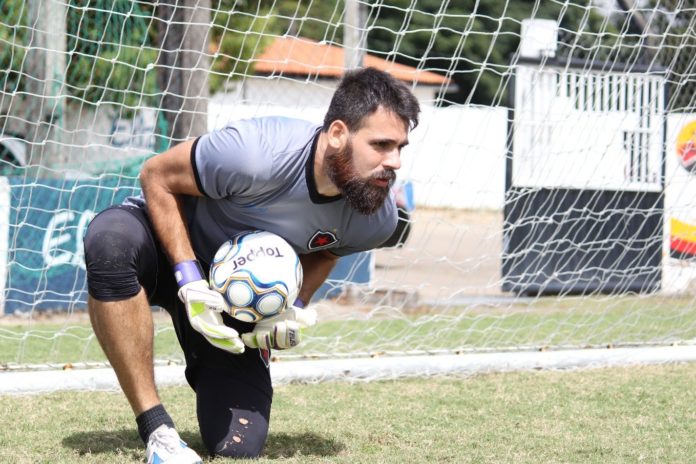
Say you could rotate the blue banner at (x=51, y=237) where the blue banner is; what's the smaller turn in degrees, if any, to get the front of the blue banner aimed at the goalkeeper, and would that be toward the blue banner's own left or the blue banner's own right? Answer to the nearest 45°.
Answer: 0° — it already faces them

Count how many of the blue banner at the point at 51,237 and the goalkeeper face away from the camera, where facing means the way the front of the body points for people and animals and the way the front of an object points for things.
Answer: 0
